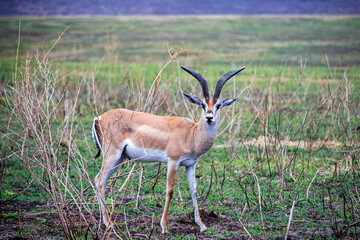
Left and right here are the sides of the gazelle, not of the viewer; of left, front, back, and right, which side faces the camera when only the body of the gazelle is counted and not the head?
right

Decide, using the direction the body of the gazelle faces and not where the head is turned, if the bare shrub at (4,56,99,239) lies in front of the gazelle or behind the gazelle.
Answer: behind
